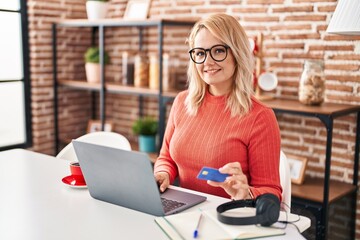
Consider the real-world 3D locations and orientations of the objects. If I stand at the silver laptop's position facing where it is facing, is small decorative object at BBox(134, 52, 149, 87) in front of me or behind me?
in front

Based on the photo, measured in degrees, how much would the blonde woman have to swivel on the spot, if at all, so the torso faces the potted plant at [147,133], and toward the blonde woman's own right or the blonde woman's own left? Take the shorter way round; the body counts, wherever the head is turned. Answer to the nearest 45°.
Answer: approximately 135° to the blonde woman's own right

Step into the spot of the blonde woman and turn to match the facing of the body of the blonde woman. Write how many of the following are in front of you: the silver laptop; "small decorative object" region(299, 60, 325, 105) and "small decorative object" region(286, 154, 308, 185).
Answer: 1

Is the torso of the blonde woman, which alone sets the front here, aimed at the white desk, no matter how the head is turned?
yes

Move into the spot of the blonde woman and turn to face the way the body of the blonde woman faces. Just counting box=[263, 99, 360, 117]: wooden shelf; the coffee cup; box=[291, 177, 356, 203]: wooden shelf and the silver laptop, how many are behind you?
2

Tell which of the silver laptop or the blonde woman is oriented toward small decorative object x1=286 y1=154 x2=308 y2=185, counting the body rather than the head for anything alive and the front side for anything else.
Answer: the silver laptop

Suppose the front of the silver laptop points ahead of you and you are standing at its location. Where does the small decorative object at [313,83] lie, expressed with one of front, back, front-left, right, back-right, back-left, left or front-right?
front

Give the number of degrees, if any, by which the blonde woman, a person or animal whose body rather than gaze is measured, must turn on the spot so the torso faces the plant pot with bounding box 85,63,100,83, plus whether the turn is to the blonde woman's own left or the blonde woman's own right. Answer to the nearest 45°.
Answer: approximately 90° to the blonde woman's own right

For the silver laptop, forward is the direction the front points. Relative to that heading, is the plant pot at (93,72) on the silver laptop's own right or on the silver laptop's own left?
on the silver laptop's own left

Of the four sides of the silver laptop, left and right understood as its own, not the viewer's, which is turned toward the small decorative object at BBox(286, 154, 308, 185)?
front

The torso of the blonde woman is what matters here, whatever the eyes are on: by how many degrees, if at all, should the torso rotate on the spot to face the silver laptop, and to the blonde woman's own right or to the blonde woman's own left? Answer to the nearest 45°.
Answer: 0° — they already face it

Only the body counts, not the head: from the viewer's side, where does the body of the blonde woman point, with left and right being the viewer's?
facing the viewer and to the left of the viewer

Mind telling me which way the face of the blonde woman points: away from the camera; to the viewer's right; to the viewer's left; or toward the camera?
toward the camera

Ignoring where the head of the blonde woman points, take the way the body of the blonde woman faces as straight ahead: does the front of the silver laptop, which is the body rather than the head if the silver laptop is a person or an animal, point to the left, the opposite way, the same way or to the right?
the opposite way

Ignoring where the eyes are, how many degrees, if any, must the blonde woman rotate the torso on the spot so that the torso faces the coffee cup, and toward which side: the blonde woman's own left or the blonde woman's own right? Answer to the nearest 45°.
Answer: approximately 45° to the blonde woman's own right

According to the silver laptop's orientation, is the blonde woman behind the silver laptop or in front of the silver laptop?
in front

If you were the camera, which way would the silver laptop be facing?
facing away from the viewer and to the right of the viewer
